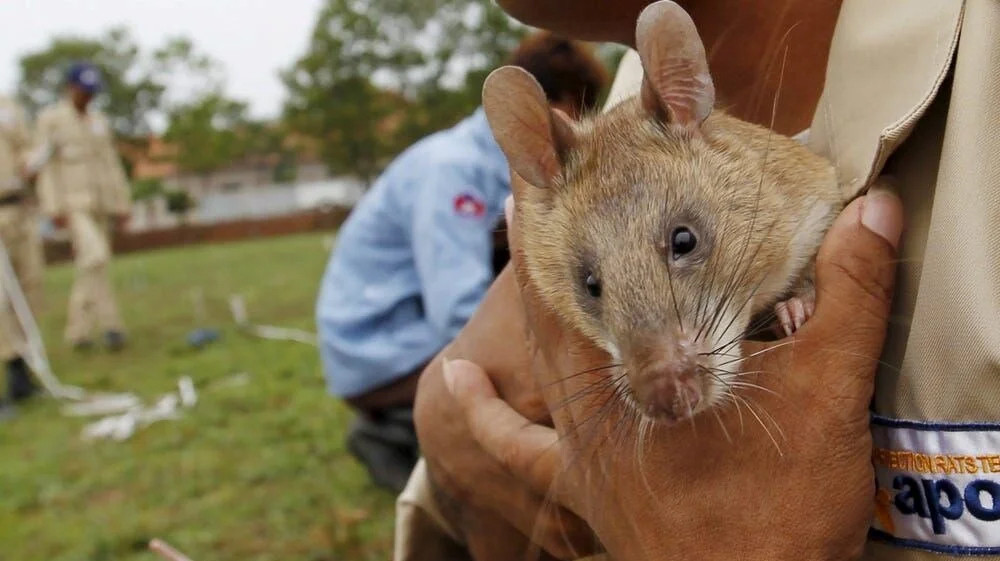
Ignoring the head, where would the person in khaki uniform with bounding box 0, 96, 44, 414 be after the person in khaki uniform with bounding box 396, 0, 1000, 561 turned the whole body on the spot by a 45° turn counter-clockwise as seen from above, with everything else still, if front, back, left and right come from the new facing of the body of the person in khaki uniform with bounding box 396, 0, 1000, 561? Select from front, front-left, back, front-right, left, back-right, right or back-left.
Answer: back

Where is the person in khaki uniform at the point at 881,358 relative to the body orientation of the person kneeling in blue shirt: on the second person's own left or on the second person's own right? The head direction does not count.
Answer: on the second person's own right
